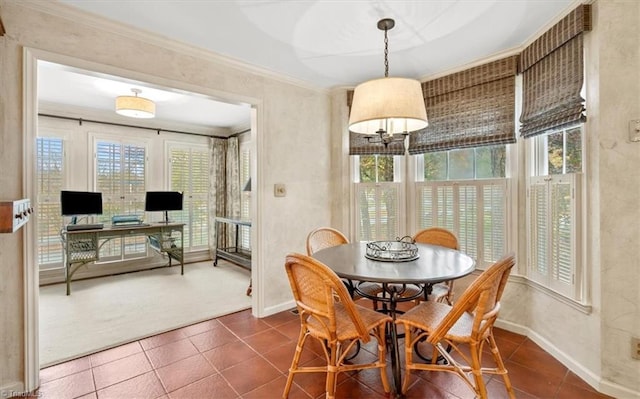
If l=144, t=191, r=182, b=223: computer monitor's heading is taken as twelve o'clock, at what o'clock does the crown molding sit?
The crown molding is roughly at 12 o'clock from the computer monitor.

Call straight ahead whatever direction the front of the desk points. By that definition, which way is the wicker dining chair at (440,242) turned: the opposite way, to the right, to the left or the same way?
to the right

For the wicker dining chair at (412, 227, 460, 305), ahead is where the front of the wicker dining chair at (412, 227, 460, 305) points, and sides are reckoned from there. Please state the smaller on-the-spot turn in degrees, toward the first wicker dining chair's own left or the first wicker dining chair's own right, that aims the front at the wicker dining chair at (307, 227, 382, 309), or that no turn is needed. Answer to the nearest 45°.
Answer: approximately 45° to the first wicker dining chair's own right

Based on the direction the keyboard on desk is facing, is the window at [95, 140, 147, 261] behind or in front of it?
behind

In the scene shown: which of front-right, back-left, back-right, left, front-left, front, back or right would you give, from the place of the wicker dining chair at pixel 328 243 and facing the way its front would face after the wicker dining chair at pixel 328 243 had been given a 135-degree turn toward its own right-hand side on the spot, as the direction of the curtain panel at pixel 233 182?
front-right

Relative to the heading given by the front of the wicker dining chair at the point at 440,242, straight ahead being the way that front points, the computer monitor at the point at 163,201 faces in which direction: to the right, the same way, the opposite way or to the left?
to the left

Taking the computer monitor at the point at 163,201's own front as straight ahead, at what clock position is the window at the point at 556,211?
The window is roughly at 11 o'clock from the computer monitor.

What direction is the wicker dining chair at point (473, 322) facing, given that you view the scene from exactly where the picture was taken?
facing away from the viewer and to the left of the viewer

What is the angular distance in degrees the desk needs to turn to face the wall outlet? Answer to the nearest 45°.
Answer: approximately 45° to its left

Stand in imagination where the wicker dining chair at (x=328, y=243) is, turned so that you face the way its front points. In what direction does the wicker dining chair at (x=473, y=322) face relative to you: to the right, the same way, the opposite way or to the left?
the opposite way
